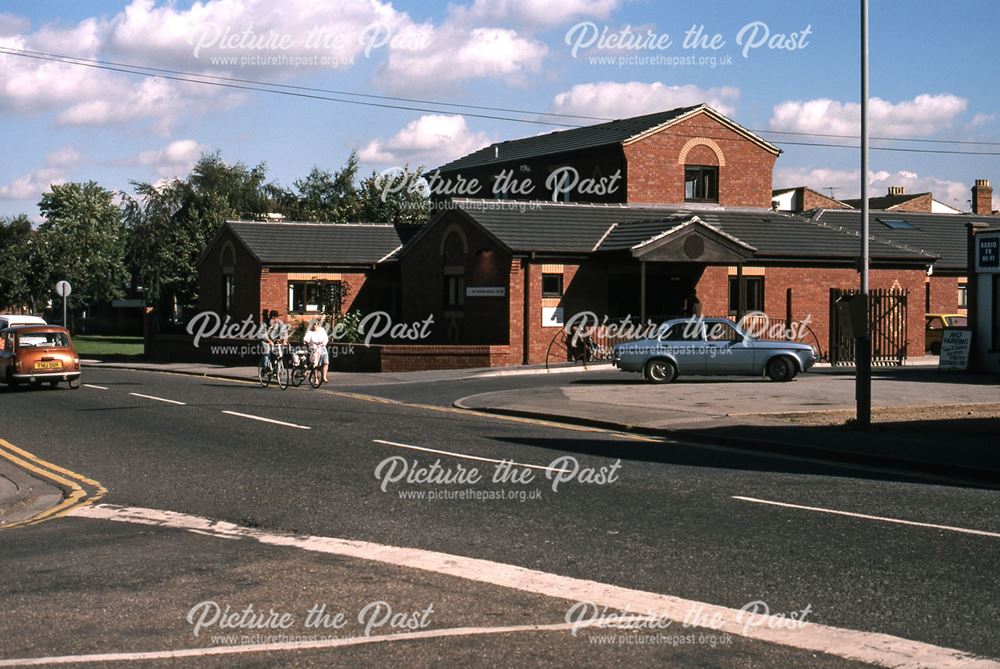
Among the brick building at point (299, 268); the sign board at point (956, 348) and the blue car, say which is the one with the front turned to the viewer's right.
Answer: the blue car

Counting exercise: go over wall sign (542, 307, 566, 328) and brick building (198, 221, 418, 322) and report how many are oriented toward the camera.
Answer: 2

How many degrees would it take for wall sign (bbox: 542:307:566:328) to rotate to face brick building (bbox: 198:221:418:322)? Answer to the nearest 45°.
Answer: approximately 135° to its right

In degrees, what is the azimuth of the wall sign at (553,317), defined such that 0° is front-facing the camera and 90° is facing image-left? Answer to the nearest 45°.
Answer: approximately 0°

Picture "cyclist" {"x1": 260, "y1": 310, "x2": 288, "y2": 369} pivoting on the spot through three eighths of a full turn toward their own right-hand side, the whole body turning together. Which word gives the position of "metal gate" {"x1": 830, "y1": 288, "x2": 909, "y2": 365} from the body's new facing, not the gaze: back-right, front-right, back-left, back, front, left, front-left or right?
back

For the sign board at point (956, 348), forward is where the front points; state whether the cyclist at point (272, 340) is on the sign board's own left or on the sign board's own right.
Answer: on the sign board's own right

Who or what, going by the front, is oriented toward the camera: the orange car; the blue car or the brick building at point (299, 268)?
the brick building

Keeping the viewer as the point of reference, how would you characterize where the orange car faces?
facing away from the viewer and to the left of the viewer

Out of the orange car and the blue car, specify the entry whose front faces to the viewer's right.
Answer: the blue car

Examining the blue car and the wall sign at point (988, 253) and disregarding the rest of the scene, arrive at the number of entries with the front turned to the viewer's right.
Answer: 1

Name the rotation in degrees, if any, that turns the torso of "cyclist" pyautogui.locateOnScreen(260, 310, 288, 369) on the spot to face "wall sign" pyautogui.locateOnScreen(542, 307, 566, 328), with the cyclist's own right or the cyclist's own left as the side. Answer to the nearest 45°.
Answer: approximately 90° to the cyclist's own left

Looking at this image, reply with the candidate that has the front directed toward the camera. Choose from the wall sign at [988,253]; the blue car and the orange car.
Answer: the wall sign

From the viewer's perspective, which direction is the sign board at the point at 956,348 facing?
toward the camera

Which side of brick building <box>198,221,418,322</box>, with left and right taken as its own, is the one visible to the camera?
front
